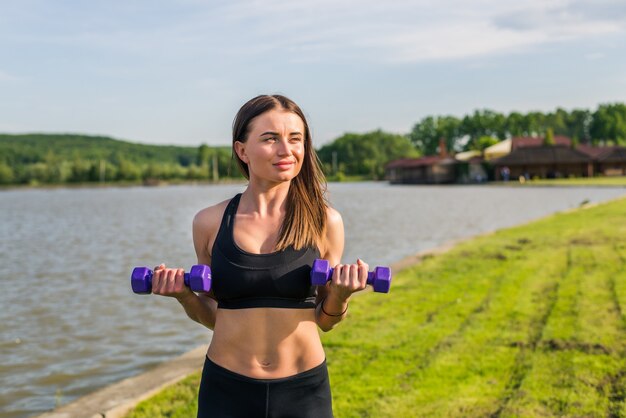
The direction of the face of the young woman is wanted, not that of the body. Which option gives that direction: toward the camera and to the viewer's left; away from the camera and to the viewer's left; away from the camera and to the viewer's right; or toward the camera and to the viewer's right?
toward the camera and to the viewer's right

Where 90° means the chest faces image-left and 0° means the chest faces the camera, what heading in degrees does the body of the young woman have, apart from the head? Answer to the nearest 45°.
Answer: approximately 0°
